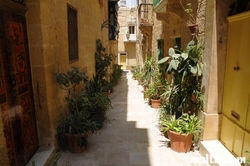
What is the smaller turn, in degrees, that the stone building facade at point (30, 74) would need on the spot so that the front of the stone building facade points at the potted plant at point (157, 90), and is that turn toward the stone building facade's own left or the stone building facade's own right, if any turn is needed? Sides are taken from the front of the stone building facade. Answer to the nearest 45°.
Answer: approximately 45° to the stone building facade's own left

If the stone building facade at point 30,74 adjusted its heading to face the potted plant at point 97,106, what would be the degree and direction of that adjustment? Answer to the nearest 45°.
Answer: approximately 45° to its left

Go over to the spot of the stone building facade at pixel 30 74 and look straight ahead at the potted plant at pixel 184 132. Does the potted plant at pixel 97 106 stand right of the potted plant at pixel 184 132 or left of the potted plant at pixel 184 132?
left

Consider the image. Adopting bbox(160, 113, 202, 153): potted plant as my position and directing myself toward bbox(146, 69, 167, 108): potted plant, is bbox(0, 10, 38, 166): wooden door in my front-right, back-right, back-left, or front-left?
back-left

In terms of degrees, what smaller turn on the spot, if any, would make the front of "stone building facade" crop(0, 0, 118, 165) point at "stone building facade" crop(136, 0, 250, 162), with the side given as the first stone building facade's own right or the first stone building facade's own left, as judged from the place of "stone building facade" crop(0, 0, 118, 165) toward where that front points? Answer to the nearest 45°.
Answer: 0° — it already faces it

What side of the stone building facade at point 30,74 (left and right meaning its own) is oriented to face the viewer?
right
